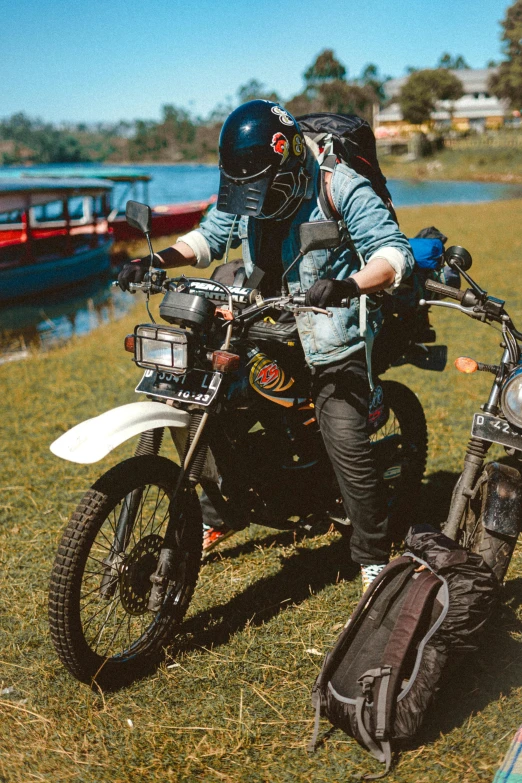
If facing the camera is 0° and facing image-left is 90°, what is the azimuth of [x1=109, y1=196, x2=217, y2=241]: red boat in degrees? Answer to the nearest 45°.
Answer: approximately 270°

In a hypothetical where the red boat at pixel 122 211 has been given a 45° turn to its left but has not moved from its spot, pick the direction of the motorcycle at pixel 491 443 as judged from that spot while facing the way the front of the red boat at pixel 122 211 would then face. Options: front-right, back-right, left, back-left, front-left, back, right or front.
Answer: back-right

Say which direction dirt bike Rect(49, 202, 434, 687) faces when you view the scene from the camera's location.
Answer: facing the viewer and to the left of the viewer

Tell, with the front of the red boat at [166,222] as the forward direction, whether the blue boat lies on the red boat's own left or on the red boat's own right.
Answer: on the red boat's own right

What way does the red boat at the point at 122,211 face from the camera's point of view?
to the viewer's right

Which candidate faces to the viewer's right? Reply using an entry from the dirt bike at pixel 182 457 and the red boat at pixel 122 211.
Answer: the red boat

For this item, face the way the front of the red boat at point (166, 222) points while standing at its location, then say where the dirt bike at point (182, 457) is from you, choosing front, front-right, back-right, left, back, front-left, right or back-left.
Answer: right

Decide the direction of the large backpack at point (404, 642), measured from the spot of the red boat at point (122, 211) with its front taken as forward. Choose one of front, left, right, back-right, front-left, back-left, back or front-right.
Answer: right

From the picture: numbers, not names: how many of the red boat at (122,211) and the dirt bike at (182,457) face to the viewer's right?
1

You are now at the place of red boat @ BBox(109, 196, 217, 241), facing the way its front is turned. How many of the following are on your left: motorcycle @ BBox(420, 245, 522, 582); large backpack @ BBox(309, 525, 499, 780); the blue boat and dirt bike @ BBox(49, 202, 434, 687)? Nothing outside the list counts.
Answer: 0

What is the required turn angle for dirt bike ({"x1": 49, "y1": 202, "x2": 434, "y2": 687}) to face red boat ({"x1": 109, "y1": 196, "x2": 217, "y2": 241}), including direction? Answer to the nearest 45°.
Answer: approximately 135° to its right

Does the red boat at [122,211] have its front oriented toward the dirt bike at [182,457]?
no

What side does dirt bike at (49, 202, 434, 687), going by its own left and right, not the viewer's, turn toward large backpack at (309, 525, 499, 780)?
left

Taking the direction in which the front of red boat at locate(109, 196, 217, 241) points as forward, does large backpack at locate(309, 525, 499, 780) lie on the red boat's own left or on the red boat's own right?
on the red boat's own right
